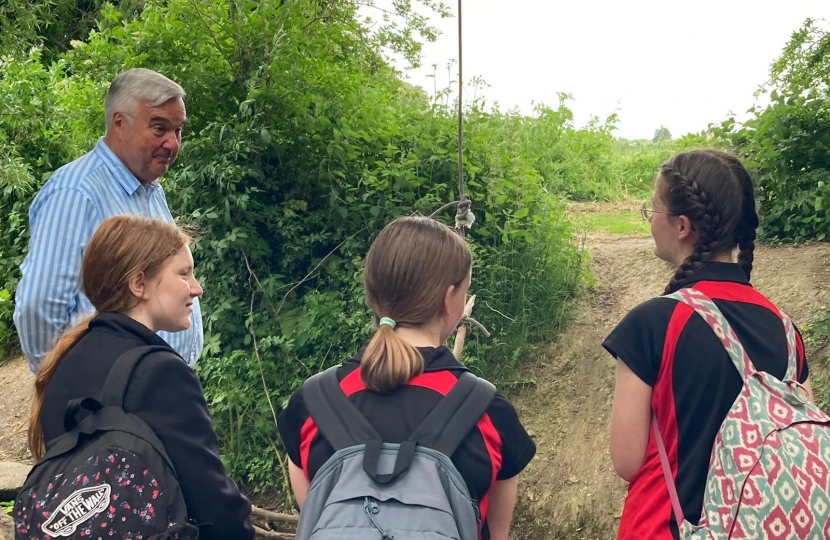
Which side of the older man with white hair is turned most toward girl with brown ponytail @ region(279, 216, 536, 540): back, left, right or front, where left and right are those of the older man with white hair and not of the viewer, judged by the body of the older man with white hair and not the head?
front

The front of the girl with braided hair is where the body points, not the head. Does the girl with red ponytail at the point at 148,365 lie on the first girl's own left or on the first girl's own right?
on the first girl's own left

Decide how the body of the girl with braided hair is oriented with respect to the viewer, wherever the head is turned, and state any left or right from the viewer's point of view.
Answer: facing away from the viewer and to the left of the viewer

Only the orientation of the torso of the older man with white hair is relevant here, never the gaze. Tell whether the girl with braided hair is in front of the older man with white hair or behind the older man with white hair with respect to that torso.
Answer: in front

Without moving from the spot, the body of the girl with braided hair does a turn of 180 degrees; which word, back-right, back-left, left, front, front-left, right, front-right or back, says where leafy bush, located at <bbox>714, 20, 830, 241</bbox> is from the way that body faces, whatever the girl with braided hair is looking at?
back-left

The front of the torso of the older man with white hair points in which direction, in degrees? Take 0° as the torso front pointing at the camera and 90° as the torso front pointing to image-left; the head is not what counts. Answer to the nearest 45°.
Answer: approximately 315°

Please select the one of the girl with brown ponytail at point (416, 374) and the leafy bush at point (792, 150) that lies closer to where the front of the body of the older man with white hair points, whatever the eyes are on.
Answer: the girl with brown ponytail

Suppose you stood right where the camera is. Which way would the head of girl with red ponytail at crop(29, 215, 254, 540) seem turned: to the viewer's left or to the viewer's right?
to the viewer's right

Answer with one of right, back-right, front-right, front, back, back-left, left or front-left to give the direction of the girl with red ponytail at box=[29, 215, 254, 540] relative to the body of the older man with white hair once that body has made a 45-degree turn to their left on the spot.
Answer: right
